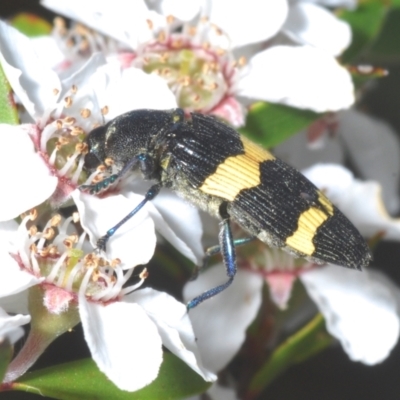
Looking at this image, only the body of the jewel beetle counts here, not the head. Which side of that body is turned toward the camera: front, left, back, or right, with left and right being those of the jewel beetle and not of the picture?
left
